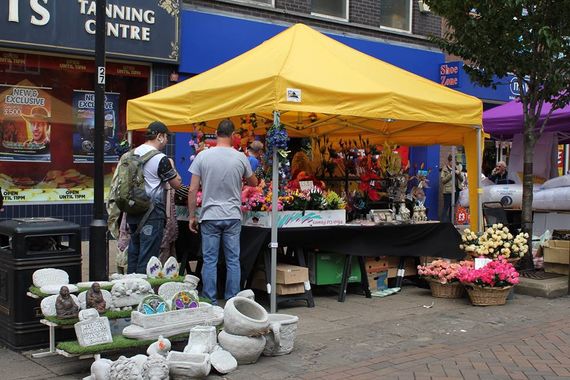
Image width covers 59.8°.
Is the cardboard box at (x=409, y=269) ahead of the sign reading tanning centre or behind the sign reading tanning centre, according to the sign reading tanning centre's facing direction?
ahead

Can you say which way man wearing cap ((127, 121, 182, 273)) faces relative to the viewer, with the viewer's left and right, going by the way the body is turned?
facing away from the viewer and to the right of the viewer

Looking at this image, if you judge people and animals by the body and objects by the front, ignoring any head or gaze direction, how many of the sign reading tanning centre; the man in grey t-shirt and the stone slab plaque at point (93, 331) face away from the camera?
1

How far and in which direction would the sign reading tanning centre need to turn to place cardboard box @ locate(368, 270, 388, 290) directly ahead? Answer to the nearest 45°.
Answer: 0° — it already faces it

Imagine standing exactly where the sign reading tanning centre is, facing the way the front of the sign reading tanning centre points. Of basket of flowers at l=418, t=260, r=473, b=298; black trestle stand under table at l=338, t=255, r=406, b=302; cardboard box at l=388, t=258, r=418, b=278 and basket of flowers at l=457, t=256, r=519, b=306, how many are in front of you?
4

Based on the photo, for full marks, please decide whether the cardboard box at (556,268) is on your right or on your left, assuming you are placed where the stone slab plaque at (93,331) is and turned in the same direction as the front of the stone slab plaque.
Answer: on your left

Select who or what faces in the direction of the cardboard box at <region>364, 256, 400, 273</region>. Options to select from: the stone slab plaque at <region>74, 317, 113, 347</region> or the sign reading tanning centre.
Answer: the sign reading tanning centre

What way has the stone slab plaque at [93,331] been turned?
toward the camera

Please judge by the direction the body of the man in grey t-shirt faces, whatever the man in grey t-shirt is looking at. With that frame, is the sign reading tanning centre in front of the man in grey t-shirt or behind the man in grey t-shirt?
in front

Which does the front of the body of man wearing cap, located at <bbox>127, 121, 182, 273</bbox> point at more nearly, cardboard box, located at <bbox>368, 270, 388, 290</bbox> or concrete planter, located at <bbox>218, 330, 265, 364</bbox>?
the cardboard box

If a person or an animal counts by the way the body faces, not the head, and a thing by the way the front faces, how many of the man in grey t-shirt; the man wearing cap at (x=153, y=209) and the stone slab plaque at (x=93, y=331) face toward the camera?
1

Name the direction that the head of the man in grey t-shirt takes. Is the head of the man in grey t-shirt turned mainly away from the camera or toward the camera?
away from the camera
